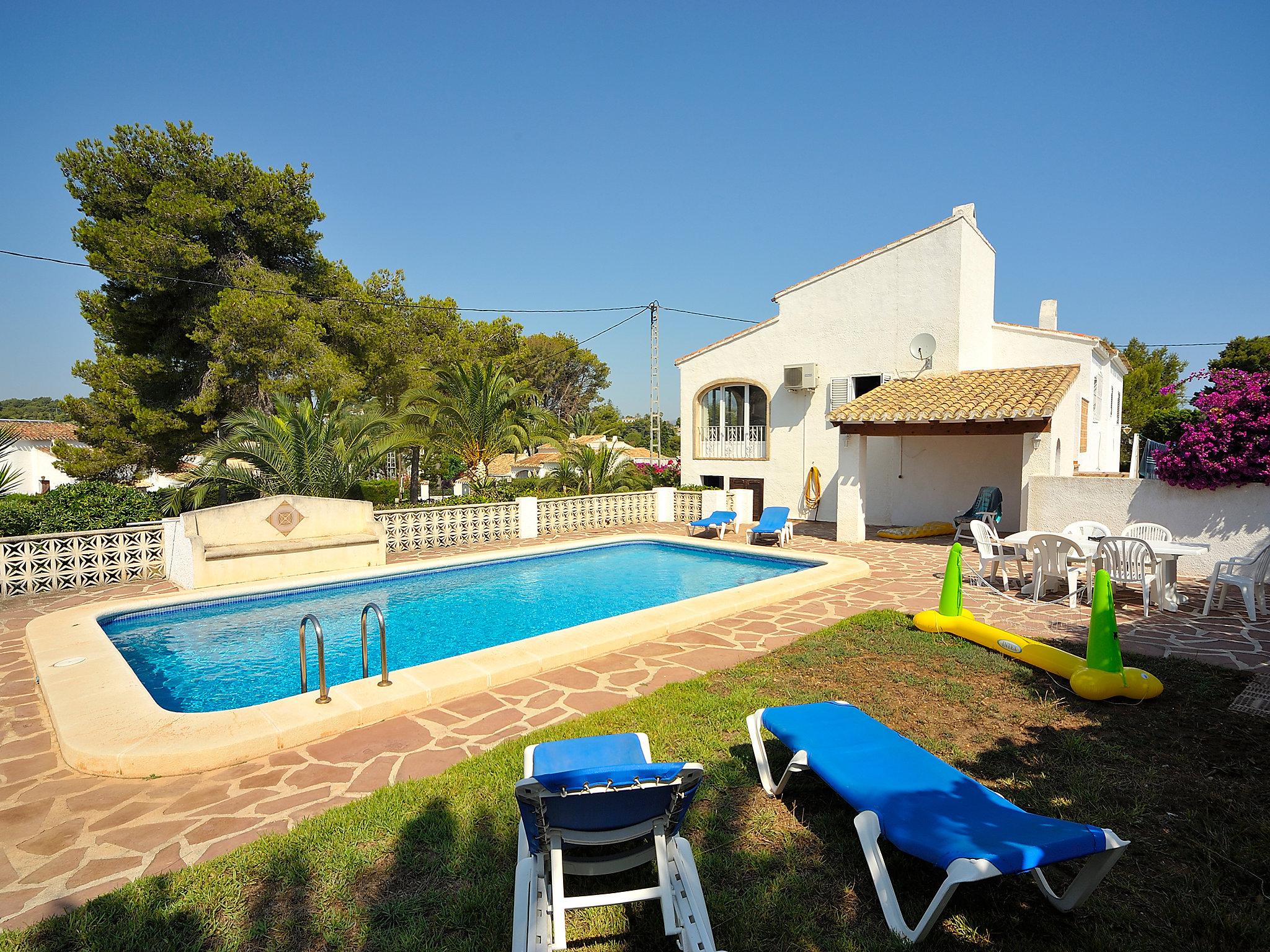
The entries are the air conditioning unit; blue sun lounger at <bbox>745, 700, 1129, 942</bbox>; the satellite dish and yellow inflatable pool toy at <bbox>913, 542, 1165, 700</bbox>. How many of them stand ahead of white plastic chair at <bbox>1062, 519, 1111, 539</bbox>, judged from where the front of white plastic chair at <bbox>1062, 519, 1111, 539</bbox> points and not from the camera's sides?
2

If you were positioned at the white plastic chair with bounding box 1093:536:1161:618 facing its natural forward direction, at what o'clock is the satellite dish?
The satellite dish is roughly at 11 o'clock from the white plastic chair.

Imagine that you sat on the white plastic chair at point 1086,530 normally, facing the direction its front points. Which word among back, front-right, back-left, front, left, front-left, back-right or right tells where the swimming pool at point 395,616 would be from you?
front-right

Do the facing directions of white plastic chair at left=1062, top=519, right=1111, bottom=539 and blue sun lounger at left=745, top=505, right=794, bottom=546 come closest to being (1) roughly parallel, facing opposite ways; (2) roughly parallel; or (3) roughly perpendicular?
roughly parallel

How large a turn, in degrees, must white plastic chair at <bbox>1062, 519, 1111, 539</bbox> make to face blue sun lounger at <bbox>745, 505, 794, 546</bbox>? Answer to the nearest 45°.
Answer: approximately 90° to its right

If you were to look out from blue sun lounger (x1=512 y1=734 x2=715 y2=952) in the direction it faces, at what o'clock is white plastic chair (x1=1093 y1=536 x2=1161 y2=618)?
The white plastic chair is roughly at 2 o'clock from the blue sun lounger.

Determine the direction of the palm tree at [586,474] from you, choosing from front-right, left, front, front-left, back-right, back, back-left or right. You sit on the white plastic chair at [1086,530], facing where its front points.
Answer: right

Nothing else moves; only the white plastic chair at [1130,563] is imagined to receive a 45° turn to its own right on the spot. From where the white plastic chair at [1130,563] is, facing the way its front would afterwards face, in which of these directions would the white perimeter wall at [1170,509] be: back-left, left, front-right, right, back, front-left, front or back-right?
front-left

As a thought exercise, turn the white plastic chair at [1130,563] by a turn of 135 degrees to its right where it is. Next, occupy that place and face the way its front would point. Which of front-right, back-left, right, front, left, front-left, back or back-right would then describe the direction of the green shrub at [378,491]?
back-right

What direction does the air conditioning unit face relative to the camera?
toward the camera

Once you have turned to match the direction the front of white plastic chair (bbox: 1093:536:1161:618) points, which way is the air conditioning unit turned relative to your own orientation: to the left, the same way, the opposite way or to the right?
the opposite way

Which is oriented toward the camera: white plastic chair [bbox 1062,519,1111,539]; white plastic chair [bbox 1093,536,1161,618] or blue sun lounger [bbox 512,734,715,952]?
white plastic chair [bbox 1062,519,1111,539]

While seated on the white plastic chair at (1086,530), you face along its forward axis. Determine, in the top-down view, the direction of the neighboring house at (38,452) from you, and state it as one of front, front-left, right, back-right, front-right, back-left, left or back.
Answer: right

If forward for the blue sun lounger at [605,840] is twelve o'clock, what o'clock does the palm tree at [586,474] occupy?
The palm tree is roughly at 12 o'clock from the blue sun lounger.

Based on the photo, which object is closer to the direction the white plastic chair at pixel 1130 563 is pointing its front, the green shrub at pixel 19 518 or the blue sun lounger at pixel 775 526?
the blue sun lounger

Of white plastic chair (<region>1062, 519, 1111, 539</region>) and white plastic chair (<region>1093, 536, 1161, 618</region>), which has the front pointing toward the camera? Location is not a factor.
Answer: white plastic chair (<region>1062, 519, 1111, 539</region>)

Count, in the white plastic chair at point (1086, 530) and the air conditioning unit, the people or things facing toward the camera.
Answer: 2

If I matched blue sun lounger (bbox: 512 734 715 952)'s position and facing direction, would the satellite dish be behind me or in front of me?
in front

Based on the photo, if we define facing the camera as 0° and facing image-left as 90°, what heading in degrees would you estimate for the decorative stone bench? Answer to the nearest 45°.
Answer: approximately 315°

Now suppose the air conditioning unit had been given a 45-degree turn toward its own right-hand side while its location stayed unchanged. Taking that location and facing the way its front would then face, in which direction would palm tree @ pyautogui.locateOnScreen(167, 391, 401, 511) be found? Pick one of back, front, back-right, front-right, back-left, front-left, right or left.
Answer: front

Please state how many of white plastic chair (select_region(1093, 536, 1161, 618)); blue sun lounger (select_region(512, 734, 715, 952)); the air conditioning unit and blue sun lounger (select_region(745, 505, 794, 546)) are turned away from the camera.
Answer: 2

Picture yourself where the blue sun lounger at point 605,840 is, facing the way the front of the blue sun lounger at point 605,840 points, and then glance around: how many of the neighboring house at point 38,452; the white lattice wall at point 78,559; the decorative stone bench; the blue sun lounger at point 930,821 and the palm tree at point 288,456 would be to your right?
1

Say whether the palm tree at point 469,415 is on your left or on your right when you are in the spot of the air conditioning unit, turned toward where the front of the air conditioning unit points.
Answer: on your right
